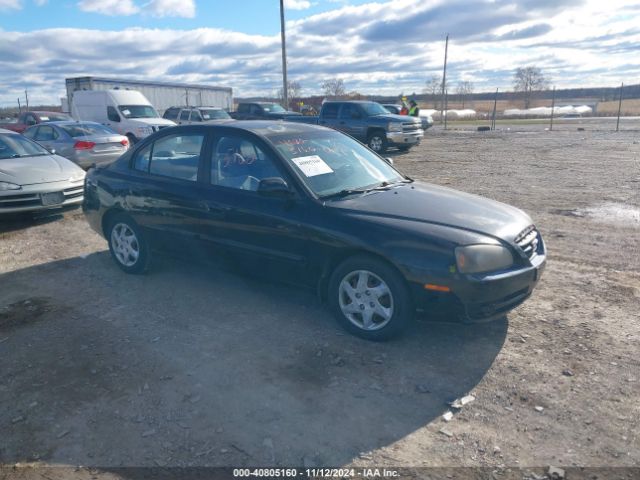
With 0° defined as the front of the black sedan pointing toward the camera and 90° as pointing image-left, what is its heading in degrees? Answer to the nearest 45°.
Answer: approximately 315°

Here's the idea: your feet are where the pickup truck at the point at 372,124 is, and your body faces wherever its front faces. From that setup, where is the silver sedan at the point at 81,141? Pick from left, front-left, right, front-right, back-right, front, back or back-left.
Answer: right

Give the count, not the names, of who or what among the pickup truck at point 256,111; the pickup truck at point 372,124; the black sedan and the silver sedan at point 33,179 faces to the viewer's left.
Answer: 0

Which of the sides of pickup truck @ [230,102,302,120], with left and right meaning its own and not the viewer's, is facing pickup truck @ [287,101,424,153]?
front

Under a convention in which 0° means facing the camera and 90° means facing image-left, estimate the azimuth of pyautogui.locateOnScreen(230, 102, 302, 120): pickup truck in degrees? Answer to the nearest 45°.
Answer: approximately 315°

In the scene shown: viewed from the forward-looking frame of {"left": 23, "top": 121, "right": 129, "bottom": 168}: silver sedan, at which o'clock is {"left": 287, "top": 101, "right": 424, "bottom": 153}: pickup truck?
The pickup truck is roughly at 4 o'clock from the silver sedan.

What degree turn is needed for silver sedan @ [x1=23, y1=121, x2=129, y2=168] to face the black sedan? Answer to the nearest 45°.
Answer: approximately 135° to its left

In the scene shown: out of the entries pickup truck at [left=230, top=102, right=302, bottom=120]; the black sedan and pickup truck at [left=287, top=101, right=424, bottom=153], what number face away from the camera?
0

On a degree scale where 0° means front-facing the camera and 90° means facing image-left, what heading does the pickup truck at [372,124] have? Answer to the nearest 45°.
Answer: approximately 315°

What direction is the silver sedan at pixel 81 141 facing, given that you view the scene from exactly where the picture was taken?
facing away from the viewer and to the left of the viewer

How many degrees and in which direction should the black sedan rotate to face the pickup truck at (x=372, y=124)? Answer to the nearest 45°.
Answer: approximately 135° to its left

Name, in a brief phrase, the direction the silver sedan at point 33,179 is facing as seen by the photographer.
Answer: facing the viewer and to the right of the viewer

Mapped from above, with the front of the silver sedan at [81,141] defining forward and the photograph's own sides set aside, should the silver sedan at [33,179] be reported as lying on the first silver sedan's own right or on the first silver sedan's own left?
on the first silver sedan's own left

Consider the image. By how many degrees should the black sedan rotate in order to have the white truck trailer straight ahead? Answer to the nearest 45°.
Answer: approximately 135° to its left

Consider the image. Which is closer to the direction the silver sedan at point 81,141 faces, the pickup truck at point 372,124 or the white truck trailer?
the white truck trailer

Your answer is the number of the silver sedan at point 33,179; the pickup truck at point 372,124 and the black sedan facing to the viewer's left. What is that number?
0
